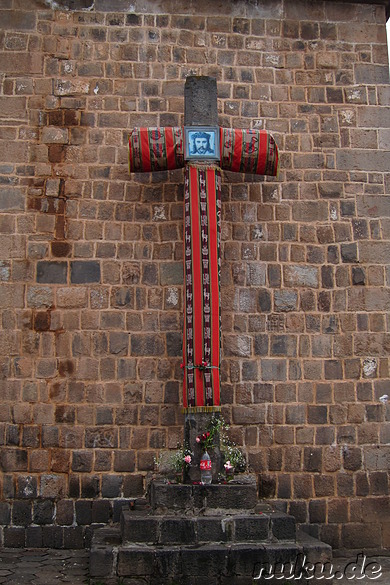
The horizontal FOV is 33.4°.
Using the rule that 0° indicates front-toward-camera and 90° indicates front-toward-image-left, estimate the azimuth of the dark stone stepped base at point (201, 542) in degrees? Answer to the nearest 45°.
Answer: approximately 0°
